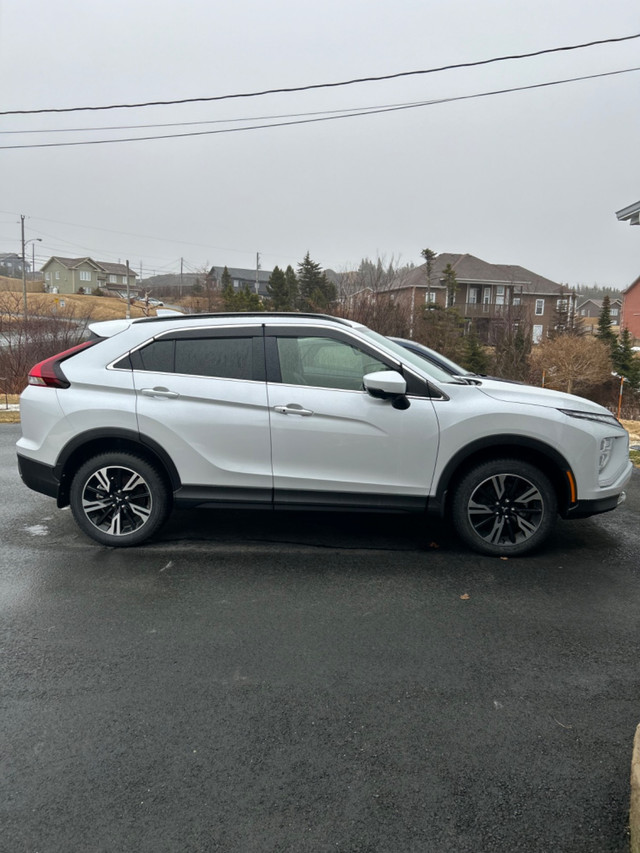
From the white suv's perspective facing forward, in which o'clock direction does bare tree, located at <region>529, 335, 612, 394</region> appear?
The bare tree is roughly at 10 o'clock from the white suv.

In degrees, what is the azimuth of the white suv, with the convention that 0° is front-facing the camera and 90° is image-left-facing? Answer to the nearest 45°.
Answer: approximately 270°

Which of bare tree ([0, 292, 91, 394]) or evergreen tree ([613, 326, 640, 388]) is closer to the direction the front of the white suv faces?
the evergreen tree

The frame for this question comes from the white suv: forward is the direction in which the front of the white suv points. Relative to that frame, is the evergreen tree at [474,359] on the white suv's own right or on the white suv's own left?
on the white suv's own left

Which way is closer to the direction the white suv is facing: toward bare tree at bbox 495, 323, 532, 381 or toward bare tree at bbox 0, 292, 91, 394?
the bare tree at bbox 495, 323, 532, 381

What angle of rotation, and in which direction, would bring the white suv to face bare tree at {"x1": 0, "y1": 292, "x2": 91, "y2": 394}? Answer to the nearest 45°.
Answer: approximately 135° to its left

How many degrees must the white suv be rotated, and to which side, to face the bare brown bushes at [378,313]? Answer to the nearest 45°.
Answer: approximately 90° to its left

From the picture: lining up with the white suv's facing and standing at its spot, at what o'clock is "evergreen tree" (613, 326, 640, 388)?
The evergreen tree is roughly at 10 o'clock from the white suv.
